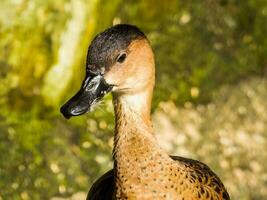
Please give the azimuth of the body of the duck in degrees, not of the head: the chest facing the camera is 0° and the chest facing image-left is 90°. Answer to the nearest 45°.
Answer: approximately 45°
